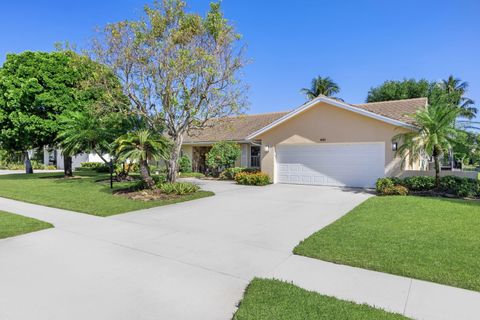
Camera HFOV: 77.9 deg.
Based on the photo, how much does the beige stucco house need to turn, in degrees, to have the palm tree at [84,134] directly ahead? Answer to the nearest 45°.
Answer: approximately 90° to its right

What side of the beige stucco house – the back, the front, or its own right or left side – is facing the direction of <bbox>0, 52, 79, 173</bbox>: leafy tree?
right

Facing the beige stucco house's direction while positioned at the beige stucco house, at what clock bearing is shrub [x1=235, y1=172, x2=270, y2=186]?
The shrub is roughly at 1 o'clock from the beige stucco house.

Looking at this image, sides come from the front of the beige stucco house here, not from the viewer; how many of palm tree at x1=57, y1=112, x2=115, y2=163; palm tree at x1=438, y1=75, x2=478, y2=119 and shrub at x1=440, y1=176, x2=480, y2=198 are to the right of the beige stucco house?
1

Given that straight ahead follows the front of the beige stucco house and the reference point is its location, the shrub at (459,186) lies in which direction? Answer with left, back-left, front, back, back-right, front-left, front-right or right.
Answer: front-left

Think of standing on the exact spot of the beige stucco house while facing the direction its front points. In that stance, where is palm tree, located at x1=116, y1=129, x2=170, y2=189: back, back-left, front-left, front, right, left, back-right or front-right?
front-right

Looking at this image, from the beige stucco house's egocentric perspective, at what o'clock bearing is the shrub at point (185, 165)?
The shrub is roughly at 4 o'clock from the beige stucco house.

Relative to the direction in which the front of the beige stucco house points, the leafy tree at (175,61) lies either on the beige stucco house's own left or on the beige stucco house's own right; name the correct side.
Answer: on the beige stucco house's own right

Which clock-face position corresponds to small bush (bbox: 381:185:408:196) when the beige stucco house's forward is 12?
The small bush is roughly at 11 o'clock from the beige stucco house.

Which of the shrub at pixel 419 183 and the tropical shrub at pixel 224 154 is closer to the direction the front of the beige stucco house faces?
the shrub

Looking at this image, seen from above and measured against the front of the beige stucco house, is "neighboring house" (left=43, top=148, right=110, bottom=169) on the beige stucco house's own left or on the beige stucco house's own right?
on the beige stucco house's own right

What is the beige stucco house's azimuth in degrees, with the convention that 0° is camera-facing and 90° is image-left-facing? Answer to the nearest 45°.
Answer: approximately 0°

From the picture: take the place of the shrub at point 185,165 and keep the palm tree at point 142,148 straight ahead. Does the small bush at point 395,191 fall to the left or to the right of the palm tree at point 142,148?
left

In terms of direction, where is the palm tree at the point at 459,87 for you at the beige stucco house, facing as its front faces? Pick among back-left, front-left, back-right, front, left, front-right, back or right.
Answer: back-left
